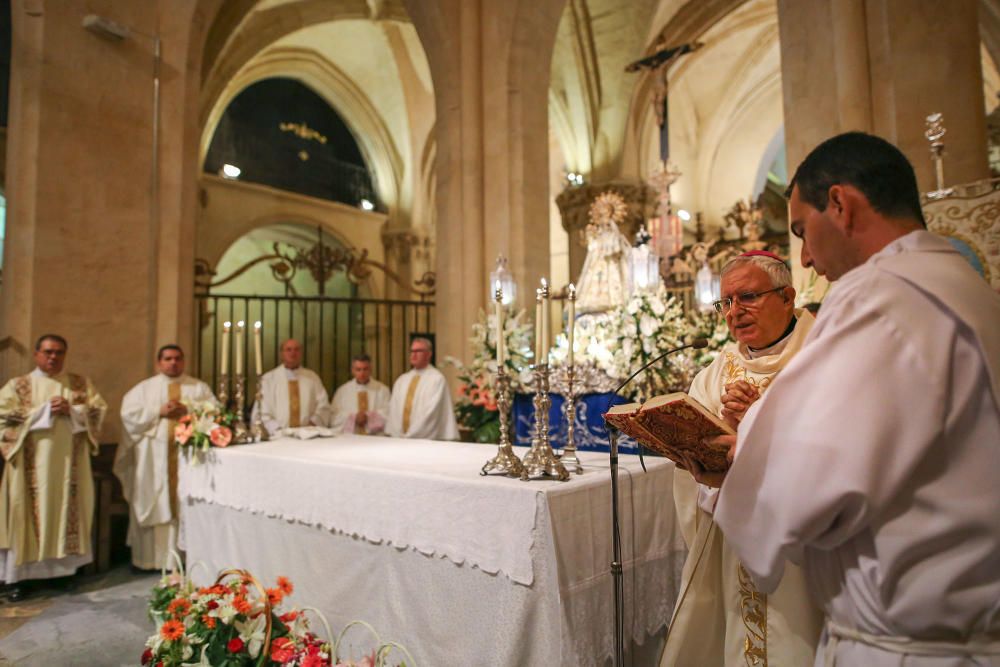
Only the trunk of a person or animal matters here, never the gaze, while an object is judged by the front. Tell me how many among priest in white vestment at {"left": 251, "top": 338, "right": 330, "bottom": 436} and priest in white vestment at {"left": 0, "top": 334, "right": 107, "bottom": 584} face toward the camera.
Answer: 2

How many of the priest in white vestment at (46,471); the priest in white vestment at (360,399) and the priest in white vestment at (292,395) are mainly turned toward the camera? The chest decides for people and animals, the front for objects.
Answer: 3

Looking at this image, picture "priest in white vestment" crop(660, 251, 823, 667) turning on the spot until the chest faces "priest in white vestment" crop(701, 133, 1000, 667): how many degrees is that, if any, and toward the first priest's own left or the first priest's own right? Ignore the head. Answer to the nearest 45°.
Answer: approximately 45° to the first priest's own left

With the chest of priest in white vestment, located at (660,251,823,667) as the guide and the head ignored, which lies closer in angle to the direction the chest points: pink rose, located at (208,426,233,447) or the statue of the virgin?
the pink rose

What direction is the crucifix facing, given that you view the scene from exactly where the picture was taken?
facing the viewer and to the left of the viewer

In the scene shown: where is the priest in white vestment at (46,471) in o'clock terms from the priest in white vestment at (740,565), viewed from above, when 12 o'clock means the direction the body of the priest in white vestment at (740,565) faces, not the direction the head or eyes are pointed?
the priest in white vestment at (46,471) is roughly at 2 o'clock from the priest in white vestment at (740,565).

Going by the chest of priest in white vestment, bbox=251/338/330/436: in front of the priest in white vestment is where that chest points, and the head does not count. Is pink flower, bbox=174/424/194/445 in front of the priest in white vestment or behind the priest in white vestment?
in front

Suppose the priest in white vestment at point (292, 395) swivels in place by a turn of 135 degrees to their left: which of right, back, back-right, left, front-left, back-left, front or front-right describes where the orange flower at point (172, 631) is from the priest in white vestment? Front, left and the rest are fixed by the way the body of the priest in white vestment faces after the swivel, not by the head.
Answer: back-right

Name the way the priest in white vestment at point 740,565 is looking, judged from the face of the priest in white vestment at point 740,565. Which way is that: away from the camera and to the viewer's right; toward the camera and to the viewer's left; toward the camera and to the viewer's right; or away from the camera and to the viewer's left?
toward the camera and to the viewer's left

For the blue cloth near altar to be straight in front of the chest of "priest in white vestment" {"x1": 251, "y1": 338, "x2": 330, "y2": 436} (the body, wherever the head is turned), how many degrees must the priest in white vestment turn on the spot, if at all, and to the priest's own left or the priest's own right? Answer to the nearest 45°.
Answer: approximately 45° to the priest's own left
